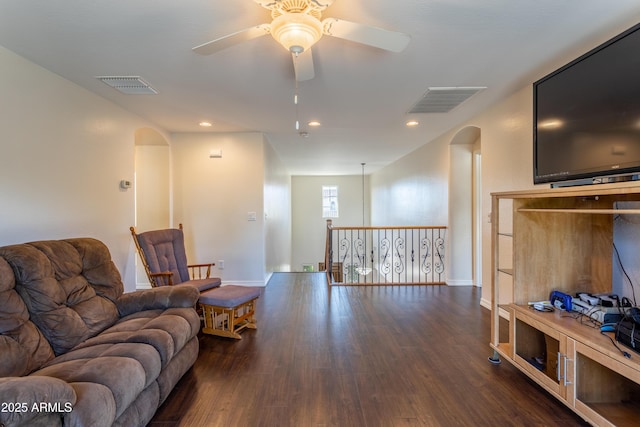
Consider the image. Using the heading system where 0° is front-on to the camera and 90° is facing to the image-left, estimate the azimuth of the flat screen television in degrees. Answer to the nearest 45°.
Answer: approximately 45°

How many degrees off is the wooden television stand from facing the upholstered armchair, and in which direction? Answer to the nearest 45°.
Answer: approximately 45° to its right

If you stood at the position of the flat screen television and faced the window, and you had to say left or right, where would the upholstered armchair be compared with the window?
left

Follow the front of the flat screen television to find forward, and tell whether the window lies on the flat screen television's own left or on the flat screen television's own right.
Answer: on the flat screen television's own right

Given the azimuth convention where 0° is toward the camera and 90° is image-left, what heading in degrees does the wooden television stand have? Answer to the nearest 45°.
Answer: approximately 45°

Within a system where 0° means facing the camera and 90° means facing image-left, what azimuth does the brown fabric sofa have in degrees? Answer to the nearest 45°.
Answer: approximately 315°

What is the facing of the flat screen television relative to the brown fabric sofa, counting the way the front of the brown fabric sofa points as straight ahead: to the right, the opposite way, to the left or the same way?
the opposite way

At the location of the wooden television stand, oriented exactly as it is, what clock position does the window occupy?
The window is roughly at 3 o'clock from the wooden television stand.
